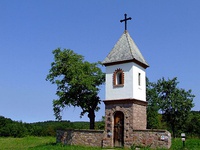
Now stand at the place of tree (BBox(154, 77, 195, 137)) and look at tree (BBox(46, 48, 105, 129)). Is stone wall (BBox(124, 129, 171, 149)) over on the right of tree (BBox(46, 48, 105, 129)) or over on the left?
left

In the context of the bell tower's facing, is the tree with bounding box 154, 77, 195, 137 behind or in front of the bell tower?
behind

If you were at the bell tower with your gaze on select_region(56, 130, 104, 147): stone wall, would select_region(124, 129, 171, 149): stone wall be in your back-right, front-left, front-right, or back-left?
back-left

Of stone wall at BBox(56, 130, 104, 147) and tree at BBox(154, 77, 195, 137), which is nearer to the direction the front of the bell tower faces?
the stone wall

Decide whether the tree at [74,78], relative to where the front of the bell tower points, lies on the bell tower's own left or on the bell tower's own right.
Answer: on the bell tower's own right

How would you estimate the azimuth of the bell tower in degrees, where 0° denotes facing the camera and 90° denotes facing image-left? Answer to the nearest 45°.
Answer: approximately 45°

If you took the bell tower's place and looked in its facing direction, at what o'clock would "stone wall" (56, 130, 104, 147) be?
The stone wall is roughly at 2 o'clock from the bell tower.
